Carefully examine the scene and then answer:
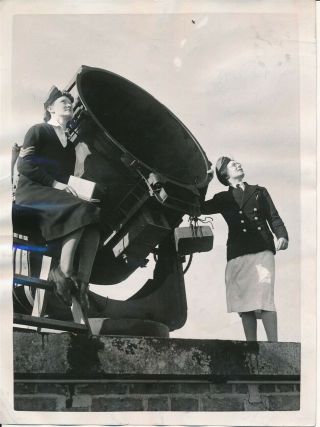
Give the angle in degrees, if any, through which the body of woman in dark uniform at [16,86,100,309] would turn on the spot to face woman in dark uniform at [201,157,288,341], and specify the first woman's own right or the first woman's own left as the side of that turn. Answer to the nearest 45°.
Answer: approximately 45° to the first woman's own left

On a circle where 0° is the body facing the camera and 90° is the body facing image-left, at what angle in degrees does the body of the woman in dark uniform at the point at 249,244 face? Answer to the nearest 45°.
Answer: approximately 0°

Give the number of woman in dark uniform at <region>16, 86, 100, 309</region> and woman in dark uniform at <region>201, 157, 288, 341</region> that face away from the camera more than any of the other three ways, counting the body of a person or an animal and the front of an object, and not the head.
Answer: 0

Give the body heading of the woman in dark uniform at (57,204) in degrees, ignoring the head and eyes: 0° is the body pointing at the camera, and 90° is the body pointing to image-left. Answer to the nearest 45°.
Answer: approximately 315°

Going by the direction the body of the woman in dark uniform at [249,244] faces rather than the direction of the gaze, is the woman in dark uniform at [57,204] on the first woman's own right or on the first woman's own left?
on the first woman's own right
